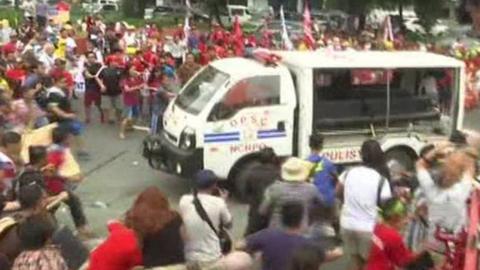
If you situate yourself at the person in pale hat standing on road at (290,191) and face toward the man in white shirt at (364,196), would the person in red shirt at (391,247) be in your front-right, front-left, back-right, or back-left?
front-right

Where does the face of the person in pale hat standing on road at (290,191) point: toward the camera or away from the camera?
away from the camera

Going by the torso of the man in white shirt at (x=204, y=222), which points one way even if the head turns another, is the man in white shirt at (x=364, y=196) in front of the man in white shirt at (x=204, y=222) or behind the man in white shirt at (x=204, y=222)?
in front

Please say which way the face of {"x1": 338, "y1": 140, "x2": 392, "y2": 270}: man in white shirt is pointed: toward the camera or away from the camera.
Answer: away from the camera

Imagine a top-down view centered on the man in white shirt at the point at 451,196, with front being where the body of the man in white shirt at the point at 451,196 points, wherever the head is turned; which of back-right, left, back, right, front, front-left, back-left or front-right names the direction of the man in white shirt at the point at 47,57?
front-left

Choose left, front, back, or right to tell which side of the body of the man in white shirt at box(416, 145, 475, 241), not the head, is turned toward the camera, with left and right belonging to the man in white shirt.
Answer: back

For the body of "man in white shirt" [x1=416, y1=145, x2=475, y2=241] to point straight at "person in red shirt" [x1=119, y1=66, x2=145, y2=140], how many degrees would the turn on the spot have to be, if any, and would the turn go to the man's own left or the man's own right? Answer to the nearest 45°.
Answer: approximately 45° to the man's own left

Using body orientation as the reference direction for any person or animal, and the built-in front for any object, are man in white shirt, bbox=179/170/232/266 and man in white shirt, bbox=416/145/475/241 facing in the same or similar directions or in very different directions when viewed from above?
same or similar directions

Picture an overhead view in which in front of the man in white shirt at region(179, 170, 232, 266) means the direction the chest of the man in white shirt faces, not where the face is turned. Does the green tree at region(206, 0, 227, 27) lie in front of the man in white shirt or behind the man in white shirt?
in front

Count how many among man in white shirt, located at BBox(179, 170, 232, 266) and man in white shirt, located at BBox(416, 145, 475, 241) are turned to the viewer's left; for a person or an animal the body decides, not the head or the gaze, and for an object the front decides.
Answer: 0

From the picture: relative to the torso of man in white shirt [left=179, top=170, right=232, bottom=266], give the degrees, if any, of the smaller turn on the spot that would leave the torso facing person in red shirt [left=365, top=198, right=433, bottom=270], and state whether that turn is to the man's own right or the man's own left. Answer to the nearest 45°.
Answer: approximately 45° to the man's own right

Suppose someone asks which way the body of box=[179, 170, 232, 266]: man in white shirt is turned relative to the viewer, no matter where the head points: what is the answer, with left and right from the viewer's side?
facing away from the viewer and to the right of the viewer
